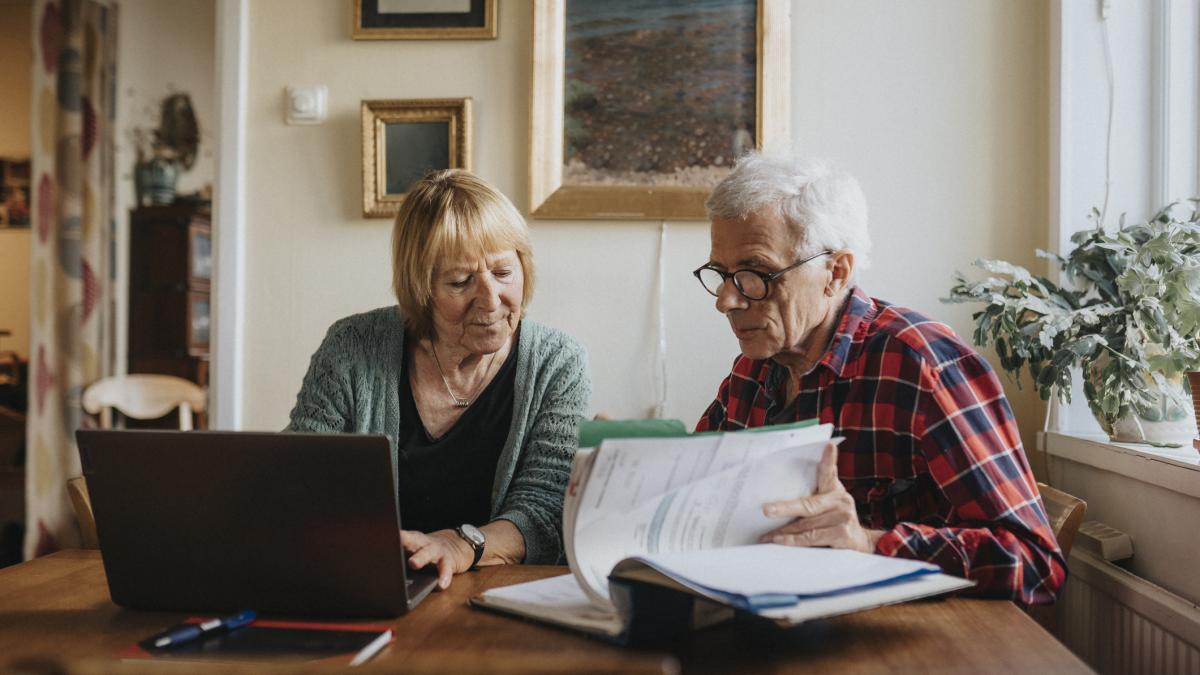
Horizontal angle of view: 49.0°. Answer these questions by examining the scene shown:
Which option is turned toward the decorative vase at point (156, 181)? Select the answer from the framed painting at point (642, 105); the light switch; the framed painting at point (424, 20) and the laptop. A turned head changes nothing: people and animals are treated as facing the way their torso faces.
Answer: the laptop

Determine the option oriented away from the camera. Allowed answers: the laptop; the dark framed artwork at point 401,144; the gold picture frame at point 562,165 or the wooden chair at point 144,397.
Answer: the laptop

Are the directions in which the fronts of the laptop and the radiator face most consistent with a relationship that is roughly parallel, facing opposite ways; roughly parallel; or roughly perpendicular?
roughly perpendicular

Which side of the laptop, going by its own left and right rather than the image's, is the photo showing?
back

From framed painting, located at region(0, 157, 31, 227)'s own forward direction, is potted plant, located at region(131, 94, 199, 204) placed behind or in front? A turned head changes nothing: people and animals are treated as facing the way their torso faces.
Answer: in front

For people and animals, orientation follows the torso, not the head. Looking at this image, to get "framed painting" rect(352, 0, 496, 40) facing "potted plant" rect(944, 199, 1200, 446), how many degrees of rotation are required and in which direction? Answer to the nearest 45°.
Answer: approximately 45° to its left

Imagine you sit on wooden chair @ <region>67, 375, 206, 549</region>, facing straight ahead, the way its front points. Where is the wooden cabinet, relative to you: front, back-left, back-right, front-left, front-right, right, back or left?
back

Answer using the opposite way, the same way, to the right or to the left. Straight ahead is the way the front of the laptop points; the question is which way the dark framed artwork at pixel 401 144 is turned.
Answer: the opposite way

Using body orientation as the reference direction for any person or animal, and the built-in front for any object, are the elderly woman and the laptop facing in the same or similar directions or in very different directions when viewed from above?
very different directions
